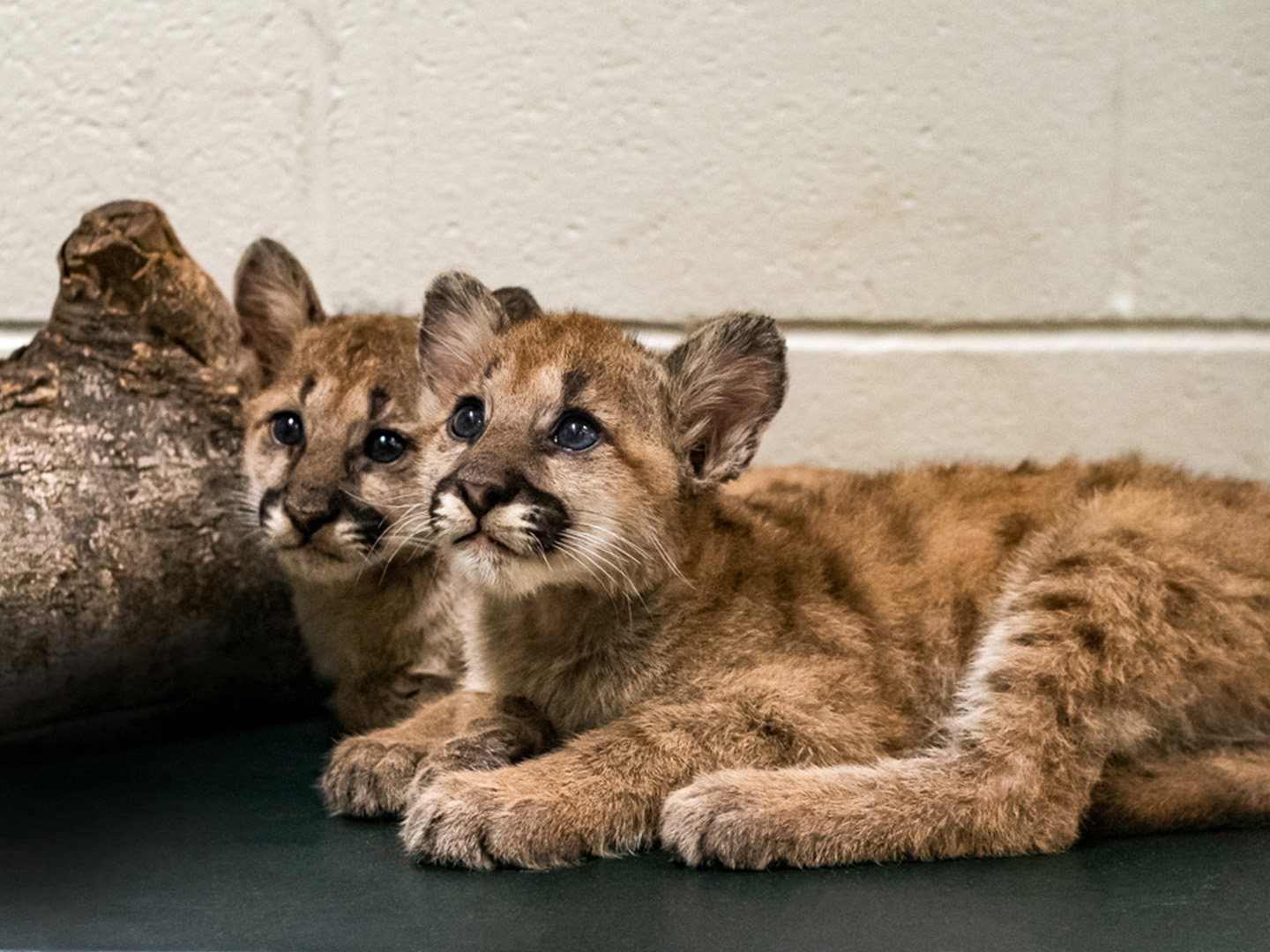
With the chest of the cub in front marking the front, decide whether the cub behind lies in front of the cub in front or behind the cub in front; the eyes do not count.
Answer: in front

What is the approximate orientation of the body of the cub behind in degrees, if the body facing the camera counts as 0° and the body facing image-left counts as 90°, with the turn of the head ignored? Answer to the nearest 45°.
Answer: approximately 45°

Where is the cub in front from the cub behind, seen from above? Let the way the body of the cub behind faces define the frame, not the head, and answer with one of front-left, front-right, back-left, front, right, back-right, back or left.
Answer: left

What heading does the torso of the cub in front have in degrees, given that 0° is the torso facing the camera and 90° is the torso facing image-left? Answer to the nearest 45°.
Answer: approximately 90°

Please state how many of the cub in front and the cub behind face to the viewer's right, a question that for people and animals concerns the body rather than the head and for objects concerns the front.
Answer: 0

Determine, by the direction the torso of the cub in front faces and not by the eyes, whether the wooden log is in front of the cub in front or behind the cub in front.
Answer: in front
